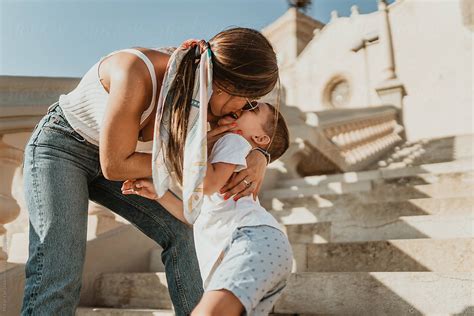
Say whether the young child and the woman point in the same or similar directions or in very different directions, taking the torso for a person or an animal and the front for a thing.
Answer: very different directions

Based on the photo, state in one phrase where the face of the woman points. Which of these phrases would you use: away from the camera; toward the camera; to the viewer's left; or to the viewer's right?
to the viewer's right

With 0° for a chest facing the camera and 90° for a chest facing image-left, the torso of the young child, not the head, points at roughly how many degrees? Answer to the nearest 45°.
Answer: approximately 90°

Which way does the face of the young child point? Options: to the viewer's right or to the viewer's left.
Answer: to the viewer's left

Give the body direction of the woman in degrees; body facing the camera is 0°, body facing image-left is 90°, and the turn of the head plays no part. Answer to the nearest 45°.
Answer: approximately 270°

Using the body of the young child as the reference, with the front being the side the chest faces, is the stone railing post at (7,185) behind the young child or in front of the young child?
in front

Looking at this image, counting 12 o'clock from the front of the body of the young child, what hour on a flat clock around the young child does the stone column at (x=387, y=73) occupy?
The stone column is roughly at 4 o'clock from the young child.

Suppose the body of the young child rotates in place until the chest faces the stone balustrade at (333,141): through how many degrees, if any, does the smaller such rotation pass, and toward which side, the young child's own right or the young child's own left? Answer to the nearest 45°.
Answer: approximately 90° to the young child's own right

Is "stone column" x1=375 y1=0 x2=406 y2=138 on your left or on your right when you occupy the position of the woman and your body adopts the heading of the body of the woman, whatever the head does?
on your left

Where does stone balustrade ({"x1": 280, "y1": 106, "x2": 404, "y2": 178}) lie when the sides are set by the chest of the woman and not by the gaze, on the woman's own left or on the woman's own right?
on the woman's own left
